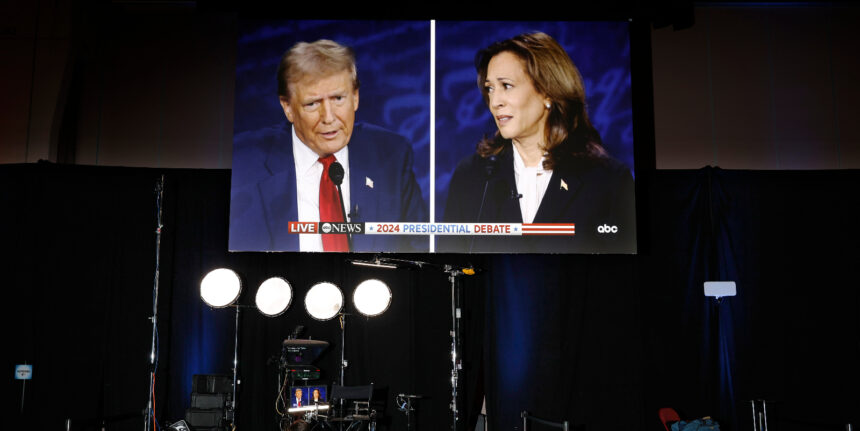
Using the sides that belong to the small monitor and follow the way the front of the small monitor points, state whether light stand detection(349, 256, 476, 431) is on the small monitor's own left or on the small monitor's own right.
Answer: on the small monitor's own left

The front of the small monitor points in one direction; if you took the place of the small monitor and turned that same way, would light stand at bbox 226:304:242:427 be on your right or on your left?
on your right

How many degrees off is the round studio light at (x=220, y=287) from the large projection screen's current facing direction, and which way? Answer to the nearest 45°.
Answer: approximately 90° to its right

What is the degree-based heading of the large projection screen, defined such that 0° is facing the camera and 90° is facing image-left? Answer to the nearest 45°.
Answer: approximately 0°

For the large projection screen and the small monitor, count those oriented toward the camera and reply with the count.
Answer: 2

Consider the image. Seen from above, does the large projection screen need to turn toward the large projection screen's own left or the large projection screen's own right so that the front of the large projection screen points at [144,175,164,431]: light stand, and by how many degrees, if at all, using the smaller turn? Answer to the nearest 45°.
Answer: approximately 90° to the large projection screen's own right
